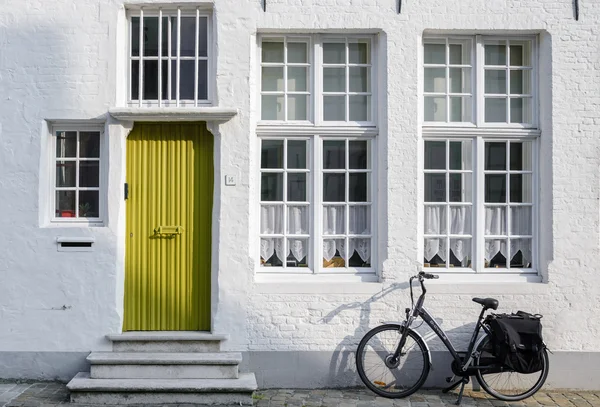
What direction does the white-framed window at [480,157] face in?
toward the camera

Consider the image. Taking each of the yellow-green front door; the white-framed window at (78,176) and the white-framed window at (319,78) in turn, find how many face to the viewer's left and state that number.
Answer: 0

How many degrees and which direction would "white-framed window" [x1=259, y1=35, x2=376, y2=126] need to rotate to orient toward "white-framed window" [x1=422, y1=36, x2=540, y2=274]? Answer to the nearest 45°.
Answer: approximately 90° to its left

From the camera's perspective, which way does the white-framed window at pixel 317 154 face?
toward the camera

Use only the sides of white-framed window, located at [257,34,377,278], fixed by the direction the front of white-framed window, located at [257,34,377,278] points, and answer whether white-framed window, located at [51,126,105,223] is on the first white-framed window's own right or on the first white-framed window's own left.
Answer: on the first white-framed window's own right

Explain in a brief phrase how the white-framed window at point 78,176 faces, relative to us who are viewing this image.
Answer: facing the viewer

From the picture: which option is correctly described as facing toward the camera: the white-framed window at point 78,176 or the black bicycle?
the white-framed window

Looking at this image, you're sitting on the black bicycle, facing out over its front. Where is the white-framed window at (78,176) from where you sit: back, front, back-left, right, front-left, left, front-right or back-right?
front

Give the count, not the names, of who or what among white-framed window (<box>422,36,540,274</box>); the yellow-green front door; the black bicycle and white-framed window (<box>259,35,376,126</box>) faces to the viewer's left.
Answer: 1

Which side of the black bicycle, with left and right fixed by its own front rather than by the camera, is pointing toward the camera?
left

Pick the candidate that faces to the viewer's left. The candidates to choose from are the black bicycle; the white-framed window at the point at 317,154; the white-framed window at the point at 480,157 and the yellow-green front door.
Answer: the black bicycle

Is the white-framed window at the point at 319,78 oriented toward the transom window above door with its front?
no

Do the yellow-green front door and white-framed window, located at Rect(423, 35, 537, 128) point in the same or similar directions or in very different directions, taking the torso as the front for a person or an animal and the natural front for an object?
same or similar directions
